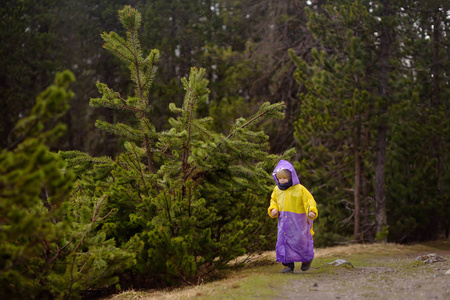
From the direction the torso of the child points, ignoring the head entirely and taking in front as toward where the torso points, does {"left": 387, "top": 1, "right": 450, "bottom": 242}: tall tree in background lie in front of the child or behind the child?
behind

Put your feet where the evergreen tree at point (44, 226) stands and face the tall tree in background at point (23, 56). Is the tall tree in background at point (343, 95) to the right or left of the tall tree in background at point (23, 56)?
right

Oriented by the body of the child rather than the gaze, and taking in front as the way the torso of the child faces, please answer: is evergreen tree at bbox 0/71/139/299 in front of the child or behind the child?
in front

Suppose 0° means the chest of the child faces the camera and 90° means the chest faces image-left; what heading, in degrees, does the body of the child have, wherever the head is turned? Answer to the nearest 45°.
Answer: approximately 45°

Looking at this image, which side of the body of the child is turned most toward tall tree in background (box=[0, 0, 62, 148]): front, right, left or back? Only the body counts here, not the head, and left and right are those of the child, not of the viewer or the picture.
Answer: right

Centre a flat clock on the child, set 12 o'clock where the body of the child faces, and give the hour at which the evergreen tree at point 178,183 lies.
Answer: The evergreen tree is roughly at 1 o'clock from the child.

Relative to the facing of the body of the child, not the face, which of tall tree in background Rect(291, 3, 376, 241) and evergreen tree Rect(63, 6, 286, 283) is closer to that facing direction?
the evergreen tree

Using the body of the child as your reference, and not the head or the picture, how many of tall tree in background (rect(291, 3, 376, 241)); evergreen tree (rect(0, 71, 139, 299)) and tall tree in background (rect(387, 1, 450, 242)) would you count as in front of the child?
1

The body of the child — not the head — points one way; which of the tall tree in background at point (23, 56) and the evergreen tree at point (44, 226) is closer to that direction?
the evergreen tree

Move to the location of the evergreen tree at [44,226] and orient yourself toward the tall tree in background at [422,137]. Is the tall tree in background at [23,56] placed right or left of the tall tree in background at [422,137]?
left
